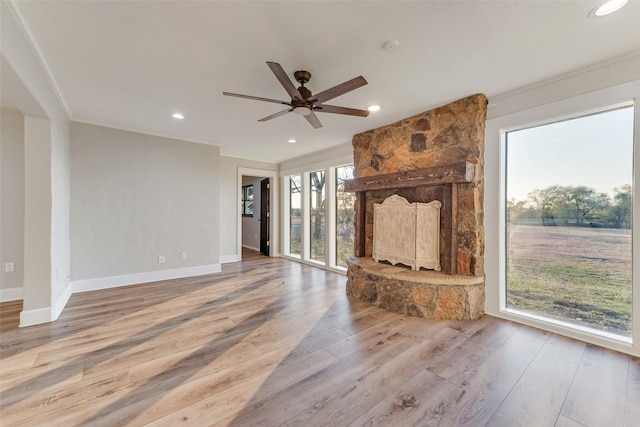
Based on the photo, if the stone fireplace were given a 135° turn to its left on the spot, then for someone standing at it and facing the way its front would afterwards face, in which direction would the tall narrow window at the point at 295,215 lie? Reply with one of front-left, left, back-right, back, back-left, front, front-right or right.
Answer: back-left

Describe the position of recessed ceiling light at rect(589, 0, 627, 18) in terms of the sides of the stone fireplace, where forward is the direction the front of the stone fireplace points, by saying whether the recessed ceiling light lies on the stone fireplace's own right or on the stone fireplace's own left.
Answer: on the stone fireplace's own left

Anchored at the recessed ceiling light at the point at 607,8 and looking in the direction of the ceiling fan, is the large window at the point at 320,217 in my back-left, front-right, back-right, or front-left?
front-right

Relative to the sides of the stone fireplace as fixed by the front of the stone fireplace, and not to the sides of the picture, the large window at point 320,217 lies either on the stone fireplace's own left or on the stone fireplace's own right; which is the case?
on the stone fireplace's own right

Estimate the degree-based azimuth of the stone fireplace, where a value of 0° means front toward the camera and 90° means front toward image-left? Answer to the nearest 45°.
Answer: approximately 45°

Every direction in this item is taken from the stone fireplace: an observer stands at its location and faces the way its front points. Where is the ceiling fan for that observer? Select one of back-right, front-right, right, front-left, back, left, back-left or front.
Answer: front

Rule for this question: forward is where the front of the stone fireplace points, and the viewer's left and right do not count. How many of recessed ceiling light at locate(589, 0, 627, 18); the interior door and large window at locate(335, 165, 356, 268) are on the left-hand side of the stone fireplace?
1

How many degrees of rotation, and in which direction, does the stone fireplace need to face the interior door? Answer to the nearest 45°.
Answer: approximately 90° to its right

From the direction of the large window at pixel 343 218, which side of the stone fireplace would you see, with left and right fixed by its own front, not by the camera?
right

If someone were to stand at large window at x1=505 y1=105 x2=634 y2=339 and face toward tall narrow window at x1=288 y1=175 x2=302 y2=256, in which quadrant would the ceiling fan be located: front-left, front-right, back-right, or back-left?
front-left
